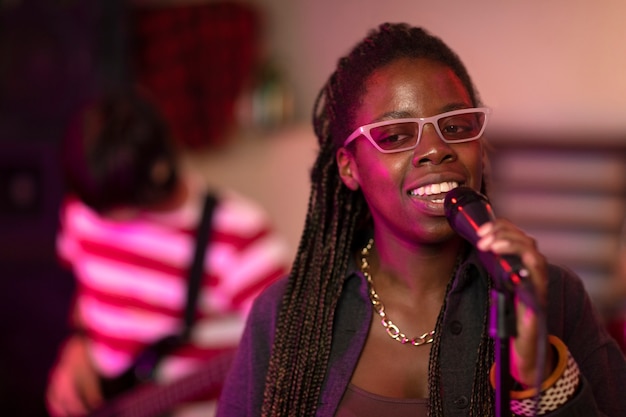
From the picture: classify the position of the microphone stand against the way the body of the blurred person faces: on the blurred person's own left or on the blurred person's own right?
on the blurred person's own left

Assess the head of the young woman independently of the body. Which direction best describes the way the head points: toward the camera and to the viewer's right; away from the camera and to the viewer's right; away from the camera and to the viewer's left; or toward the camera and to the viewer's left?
toward the camera and to the viewer's right

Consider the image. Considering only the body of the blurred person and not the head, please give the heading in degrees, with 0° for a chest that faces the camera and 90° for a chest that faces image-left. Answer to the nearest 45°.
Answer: approximately 45°

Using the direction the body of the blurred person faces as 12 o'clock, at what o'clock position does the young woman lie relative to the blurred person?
The young woman is roughly at 10 o'clock from the blurred person.
